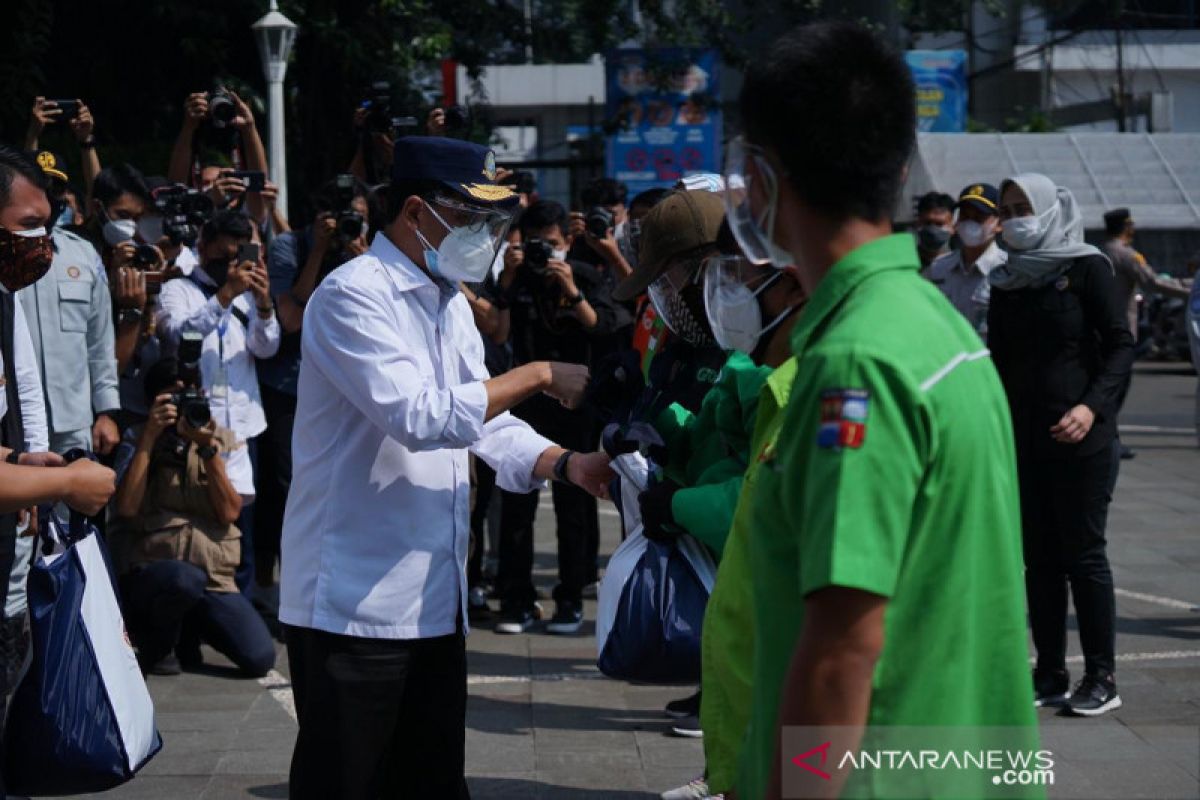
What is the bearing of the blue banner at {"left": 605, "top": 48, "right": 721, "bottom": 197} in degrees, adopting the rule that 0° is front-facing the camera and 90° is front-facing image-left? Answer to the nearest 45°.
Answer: approximately 0°

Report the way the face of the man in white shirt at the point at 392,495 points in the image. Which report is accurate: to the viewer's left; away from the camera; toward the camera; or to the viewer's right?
to the viewer's right

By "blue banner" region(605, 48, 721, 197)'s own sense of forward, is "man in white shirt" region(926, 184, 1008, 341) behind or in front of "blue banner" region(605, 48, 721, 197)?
in front

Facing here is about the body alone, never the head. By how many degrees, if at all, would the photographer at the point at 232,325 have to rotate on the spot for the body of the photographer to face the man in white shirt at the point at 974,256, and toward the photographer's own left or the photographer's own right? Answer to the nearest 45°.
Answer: approximately 45° to the photographer's own left

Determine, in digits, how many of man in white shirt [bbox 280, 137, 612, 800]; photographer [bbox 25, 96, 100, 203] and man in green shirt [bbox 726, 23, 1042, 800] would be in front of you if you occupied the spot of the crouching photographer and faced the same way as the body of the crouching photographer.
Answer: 2

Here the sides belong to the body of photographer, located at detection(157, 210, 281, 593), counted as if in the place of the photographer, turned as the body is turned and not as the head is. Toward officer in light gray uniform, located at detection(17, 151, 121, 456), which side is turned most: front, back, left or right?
right

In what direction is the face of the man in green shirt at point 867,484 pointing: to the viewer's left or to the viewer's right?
to the viewer's left

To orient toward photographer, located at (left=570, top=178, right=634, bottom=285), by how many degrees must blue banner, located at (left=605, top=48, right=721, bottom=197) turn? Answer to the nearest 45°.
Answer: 0° — it already faces them

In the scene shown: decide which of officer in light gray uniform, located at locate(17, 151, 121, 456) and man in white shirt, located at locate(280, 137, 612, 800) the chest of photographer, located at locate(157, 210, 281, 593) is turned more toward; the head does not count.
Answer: the man in white shirt

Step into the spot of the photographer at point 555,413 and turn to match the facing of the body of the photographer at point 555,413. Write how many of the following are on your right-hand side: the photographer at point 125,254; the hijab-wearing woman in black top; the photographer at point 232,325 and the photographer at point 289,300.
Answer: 3
